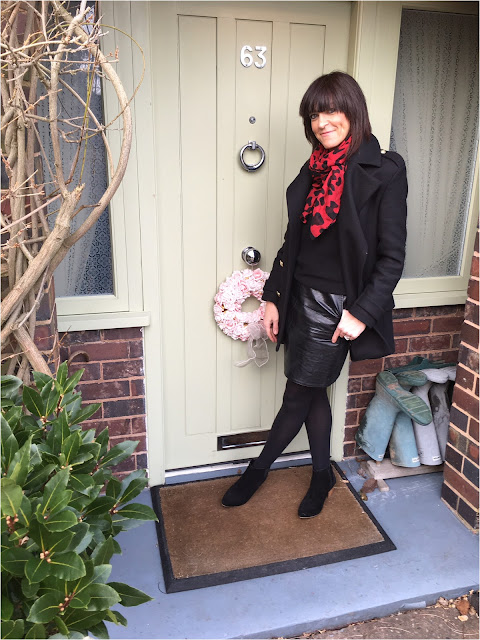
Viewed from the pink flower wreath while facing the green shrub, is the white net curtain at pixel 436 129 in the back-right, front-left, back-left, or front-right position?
back-left

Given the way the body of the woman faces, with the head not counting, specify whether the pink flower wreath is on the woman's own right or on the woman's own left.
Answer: on the woman's own right

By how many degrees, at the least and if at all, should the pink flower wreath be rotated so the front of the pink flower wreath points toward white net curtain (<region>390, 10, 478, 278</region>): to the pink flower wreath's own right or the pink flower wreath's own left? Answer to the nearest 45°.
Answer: approximately 90° to the pink flower wreath's own left

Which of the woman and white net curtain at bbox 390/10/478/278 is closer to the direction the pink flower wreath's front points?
the woman

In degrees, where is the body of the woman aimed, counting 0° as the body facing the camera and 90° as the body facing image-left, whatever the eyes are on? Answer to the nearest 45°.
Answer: approximately 45°

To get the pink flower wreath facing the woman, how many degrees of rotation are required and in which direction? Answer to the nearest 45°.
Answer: approximately 45° to its left

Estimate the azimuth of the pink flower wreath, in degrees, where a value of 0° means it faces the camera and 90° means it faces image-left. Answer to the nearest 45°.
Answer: approximately 0°

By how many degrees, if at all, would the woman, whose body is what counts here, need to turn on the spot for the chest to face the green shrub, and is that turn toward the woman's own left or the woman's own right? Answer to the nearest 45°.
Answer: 0° — they already face it
